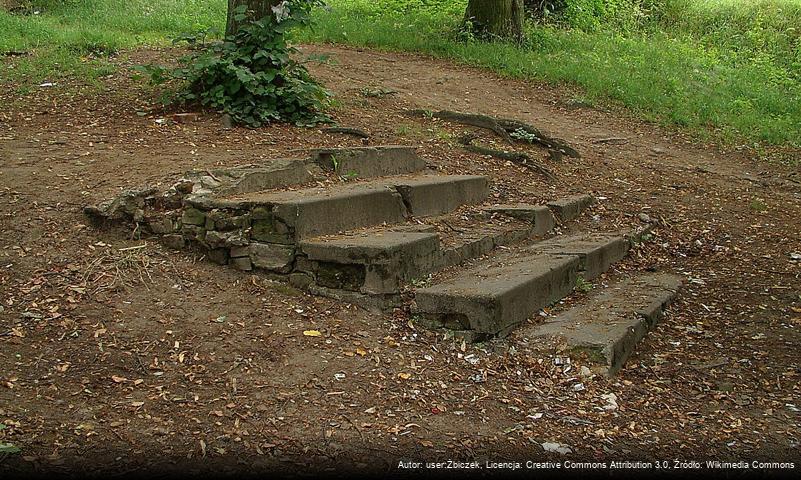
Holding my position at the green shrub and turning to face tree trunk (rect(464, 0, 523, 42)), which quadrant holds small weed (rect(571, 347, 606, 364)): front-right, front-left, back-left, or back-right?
back-right

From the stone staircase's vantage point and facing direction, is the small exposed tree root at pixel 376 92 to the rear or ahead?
to the rear

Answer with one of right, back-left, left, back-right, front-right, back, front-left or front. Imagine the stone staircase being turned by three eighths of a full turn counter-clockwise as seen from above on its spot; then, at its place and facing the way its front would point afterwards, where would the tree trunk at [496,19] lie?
front

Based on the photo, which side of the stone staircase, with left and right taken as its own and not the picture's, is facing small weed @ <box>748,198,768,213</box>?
left

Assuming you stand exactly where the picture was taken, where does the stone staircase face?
facing the viewer and to the right of the viewer

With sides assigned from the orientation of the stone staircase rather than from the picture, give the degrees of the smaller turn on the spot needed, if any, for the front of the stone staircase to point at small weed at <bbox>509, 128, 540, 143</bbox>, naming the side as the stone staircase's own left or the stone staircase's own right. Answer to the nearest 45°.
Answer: approximately 135° to the stone staircase's own left

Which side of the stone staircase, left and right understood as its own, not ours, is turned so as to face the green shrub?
back
